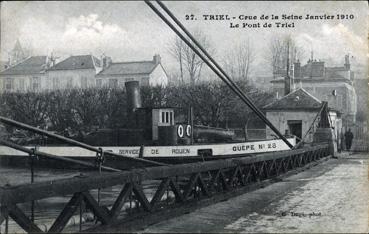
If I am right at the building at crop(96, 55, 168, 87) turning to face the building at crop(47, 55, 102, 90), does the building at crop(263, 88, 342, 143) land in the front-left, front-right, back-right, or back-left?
back-left

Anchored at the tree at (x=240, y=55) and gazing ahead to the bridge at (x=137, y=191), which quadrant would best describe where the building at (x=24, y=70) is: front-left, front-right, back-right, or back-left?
front-right
